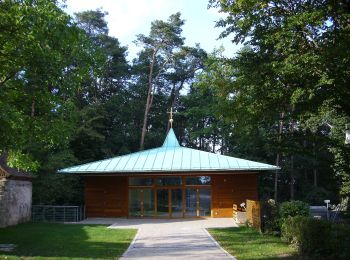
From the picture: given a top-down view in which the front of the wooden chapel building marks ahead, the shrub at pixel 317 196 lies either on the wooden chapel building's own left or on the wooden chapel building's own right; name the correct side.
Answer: on the wooden chapel building's own left

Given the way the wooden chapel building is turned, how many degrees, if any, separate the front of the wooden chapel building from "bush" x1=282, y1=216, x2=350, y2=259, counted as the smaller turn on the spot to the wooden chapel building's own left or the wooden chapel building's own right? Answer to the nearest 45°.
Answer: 0° — it already faces it

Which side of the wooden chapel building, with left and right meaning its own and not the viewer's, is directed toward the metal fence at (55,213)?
right

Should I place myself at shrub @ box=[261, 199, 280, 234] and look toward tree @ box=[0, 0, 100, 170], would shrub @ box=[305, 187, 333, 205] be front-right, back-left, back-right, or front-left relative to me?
back-right

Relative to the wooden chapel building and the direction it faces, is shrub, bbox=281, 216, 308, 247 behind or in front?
in front

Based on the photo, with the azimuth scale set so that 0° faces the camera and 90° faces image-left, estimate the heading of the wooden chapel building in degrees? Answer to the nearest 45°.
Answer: approximately 0°

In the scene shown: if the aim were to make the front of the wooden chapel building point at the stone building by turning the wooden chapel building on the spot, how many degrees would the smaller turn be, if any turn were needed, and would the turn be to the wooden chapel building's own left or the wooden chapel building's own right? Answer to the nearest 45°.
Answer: approximately 45° to the wooden chapel building's own right

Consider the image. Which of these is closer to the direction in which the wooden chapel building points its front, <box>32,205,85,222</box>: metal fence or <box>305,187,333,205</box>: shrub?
the metal fence

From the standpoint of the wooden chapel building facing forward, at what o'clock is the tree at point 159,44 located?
The tree is roughly at 6 o'clock from the wooden chapel building.

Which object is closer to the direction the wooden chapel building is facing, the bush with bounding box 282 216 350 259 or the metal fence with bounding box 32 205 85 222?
the bush

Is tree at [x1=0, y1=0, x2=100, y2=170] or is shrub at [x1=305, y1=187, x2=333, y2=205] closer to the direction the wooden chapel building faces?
the tree
